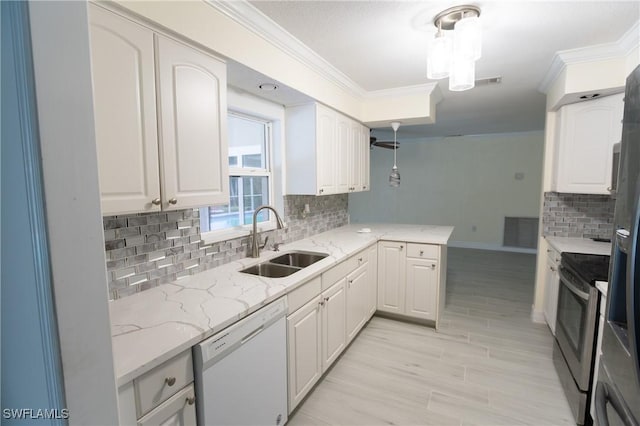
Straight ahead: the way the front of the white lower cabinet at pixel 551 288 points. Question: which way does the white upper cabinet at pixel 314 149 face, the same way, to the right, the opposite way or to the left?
the opposite way

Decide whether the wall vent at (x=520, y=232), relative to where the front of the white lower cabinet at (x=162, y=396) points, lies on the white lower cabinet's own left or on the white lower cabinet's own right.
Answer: on the white lower cabinet's own left

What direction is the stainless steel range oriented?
to the viewer's left

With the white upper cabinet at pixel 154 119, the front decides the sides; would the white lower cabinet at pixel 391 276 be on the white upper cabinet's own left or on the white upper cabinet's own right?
on the white upper cabinet's own left

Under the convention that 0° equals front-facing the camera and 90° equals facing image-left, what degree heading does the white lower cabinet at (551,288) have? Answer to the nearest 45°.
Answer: approximately 90°

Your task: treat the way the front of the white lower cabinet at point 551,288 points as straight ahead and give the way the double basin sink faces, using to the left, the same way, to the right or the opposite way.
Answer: the opposite way

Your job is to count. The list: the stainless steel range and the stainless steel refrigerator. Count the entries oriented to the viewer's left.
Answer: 2

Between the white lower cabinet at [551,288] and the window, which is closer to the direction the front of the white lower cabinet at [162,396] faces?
the white lower cabinet

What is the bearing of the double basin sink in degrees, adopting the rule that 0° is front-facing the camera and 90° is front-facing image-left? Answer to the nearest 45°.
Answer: approximately 315°

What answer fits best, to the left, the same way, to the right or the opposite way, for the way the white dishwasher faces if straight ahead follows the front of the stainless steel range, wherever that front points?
the opposite way

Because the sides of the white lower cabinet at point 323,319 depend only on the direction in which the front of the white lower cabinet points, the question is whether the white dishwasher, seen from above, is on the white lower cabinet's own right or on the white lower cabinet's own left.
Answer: on the white lower cabinet's own right
